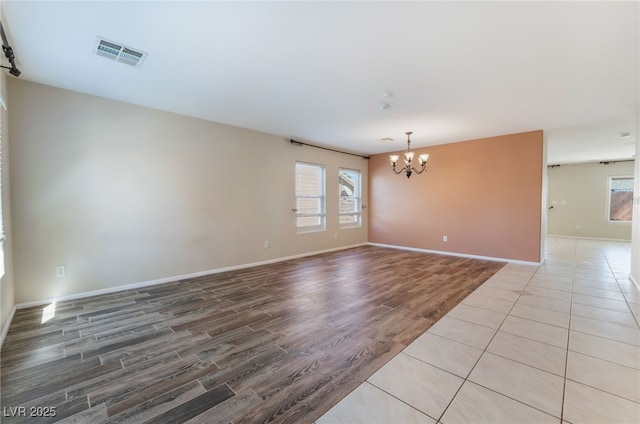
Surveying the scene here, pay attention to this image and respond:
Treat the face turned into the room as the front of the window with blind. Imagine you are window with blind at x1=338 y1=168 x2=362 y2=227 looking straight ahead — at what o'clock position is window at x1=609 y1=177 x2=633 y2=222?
The window is roughly at 10 o'clock from the window with blind.

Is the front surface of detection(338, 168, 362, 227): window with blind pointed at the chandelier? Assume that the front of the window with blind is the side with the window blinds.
yes

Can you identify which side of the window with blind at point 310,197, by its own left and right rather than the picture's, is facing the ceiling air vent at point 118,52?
right

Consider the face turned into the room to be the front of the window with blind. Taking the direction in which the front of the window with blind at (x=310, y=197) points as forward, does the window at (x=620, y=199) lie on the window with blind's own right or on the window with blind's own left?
on the window with blind's own left

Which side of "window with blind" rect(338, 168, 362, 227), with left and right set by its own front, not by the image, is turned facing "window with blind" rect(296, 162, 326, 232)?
right

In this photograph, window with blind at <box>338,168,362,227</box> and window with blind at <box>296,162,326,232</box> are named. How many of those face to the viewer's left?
0

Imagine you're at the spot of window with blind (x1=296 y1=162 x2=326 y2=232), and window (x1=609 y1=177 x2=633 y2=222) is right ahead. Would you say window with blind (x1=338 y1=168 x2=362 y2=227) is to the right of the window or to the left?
left

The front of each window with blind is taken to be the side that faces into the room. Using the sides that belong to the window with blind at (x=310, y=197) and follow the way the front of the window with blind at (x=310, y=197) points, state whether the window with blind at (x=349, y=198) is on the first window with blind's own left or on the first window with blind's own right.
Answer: on the first window with blind's own left

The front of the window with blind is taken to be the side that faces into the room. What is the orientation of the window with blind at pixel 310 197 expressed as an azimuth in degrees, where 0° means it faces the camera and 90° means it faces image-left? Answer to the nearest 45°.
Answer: approximately 315°

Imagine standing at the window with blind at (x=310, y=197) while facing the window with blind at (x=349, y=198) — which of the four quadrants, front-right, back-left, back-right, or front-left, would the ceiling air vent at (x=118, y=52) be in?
back-right

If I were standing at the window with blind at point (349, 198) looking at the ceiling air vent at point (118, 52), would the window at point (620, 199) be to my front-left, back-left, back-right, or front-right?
back-left
